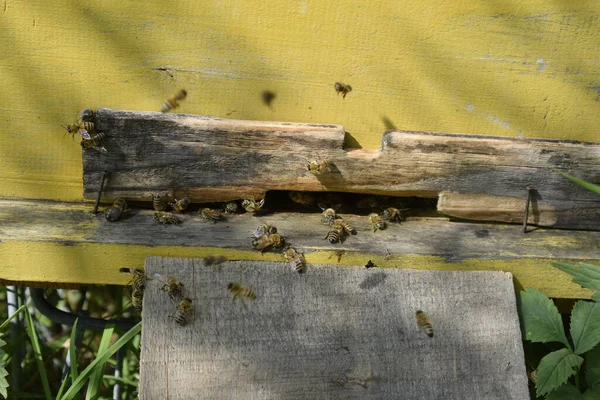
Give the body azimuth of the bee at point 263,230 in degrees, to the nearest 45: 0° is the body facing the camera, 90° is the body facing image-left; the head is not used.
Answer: approximately 270°

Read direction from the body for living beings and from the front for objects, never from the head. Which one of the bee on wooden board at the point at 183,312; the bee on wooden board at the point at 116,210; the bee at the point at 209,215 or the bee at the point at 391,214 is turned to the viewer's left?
the bee at the point at 209,215

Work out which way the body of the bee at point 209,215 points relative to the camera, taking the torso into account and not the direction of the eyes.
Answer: to the viewer's left
